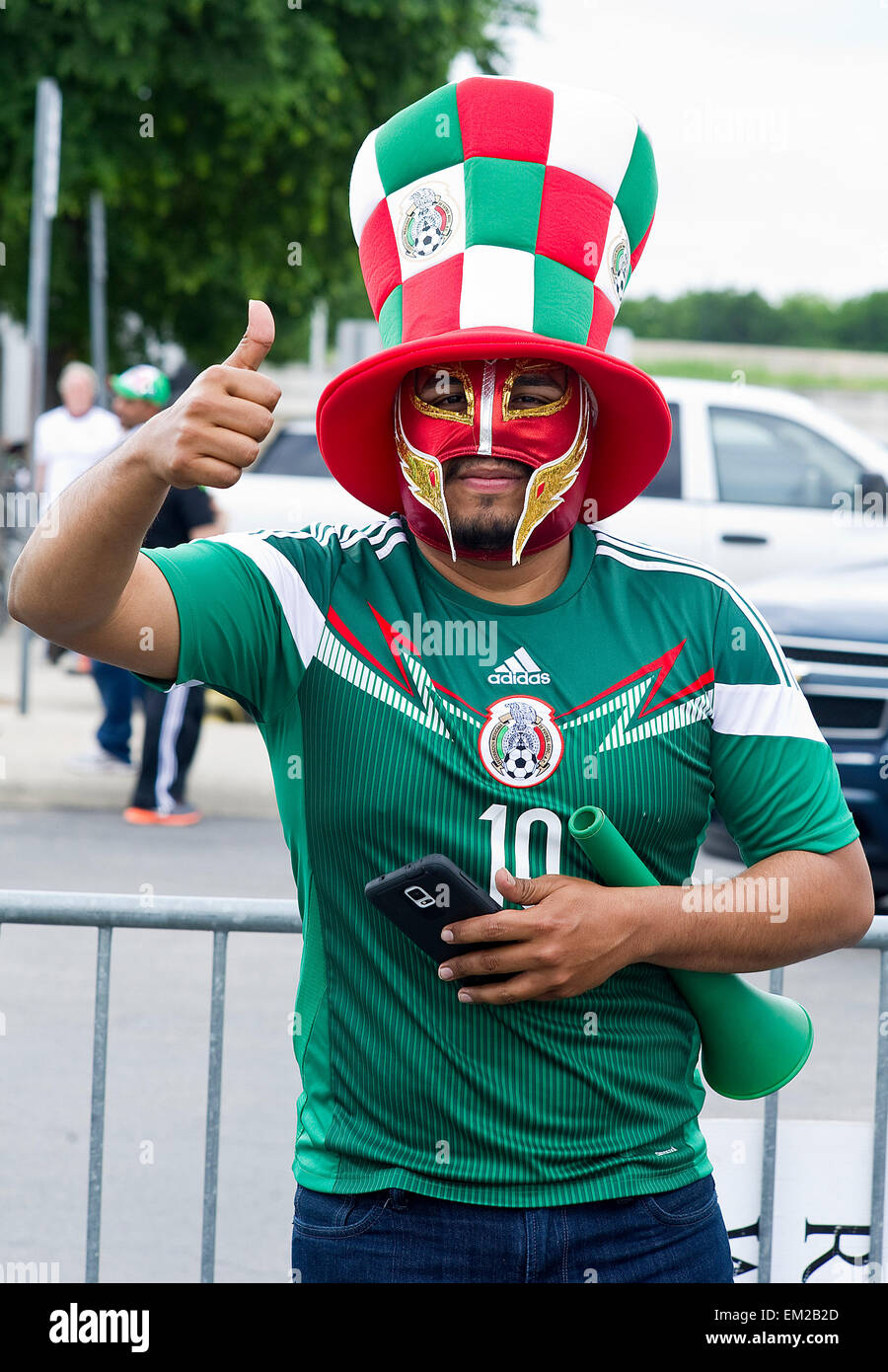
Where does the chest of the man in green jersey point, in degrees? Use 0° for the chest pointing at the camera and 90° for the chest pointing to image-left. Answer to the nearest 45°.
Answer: approximately 0°

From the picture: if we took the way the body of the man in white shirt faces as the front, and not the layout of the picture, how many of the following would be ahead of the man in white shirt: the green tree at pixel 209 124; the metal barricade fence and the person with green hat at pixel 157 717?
2

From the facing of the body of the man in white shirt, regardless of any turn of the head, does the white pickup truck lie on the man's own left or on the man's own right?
on the man's own left

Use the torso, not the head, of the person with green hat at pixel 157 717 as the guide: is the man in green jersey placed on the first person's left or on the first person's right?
on the first person's left

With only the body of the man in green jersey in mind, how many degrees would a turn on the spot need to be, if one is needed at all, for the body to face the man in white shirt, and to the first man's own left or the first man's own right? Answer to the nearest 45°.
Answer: approximately 180°

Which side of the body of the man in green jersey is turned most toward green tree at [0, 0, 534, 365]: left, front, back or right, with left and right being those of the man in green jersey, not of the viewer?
back
